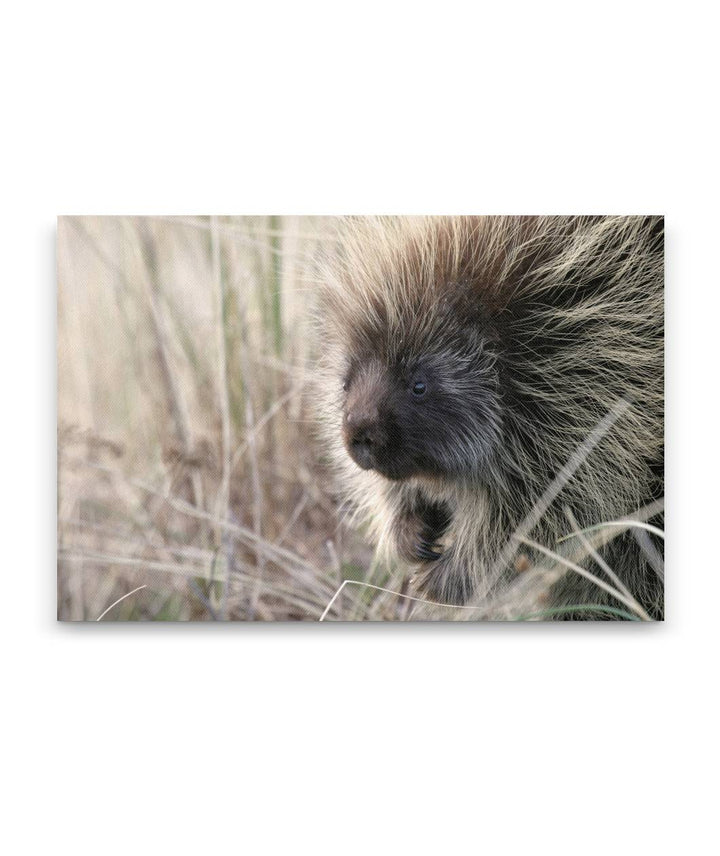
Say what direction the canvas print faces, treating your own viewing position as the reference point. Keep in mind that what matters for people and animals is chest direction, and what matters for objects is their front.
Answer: facing the viewer
